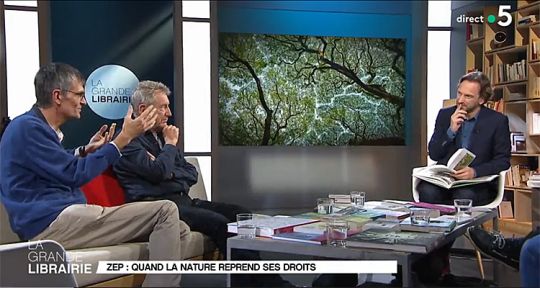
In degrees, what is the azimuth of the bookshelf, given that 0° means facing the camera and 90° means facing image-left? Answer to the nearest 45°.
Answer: approximately 45°

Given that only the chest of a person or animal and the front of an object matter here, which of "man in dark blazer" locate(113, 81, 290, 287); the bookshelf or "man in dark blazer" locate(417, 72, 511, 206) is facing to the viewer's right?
"man in dark blazer" locate(113, 81, 290, 287)

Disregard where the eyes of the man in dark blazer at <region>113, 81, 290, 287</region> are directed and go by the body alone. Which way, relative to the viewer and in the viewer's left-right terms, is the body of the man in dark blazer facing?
facing to the right of the viewer

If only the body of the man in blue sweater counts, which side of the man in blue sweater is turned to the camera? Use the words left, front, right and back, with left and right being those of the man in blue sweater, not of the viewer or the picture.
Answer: right

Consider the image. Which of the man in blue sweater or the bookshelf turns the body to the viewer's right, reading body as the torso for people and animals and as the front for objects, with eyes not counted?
the man in blue sweater

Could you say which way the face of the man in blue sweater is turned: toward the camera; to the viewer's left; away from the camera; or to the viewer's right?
to the viewer's right

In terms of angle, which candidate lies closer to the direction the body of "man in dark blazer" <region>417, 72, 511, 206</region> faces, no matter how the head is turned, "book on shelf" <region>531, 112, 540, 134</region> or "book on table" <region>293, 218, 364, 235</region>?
the book on table

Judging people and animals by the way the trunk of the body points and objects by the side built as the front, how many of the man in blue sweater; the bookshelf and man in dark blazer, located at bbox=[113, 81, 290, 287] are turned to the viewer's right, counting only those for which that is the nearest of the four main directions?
2

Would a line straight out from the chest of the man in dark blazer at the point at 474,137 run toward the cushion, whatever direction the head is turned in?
yes
